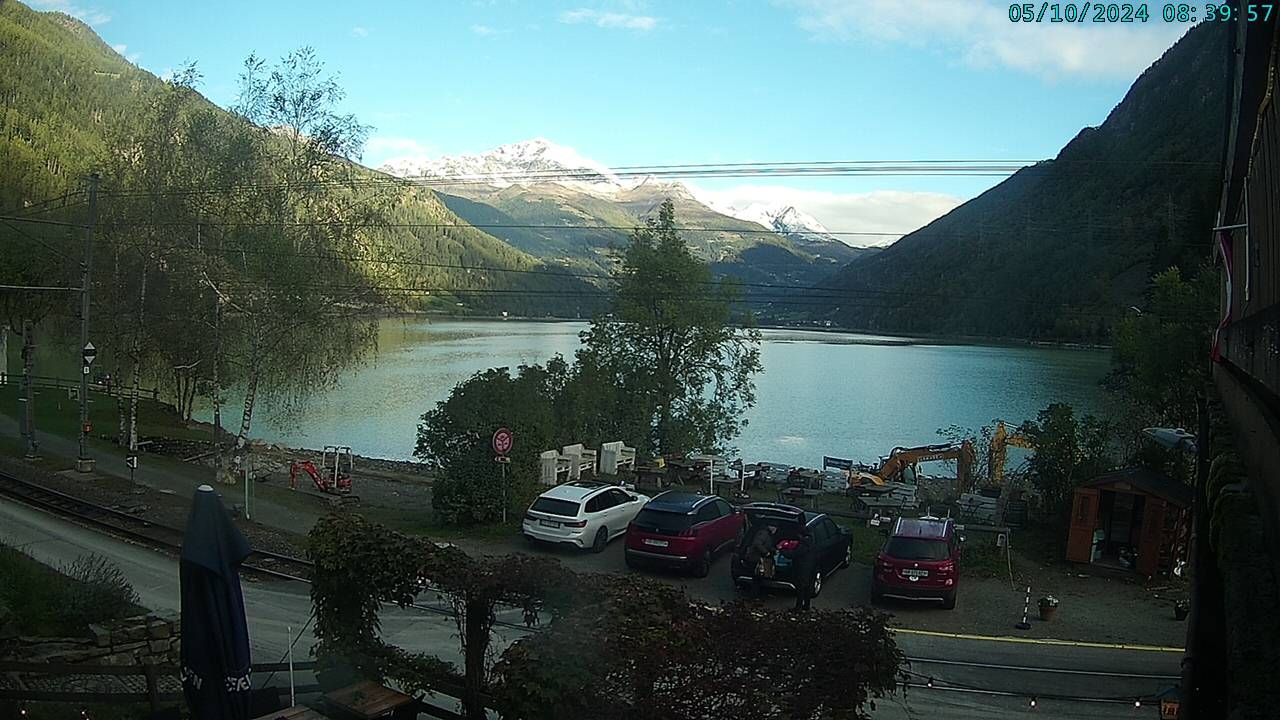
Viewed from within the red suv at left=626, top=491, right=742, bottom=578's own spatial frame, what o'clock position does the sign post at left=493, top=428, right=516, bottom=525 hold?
The sign post is roughly at 9 o'clock from the red suv.

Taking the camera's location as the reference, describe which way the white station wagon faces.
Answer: facing away from the viewer and to the right of the viewer

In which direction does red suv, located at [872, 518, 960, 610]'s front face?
away from the camera

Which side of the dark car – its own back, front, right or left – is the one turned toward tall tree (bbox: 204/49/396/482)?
left

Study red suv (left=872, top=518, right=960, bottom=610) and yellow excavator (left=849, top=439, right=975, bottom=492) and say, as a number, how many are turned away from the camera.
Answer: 1

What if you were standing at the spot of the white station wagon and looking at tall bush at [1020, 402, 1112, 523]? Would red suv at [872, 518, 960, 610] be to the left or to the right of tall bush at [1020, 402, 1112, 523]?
right

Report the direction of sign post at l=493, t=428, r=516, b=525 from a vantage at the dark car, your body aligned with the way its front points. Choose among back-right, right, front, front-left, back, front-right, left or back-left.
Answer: left

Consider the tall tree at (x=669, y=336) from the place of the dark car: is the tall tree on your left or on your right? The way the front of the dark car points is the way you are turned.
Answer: on your left

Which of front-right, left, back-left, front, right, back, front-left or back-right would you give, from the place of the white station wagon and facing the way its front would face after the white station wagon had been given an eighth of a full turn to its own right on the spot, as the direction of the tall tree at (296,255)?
back-left
